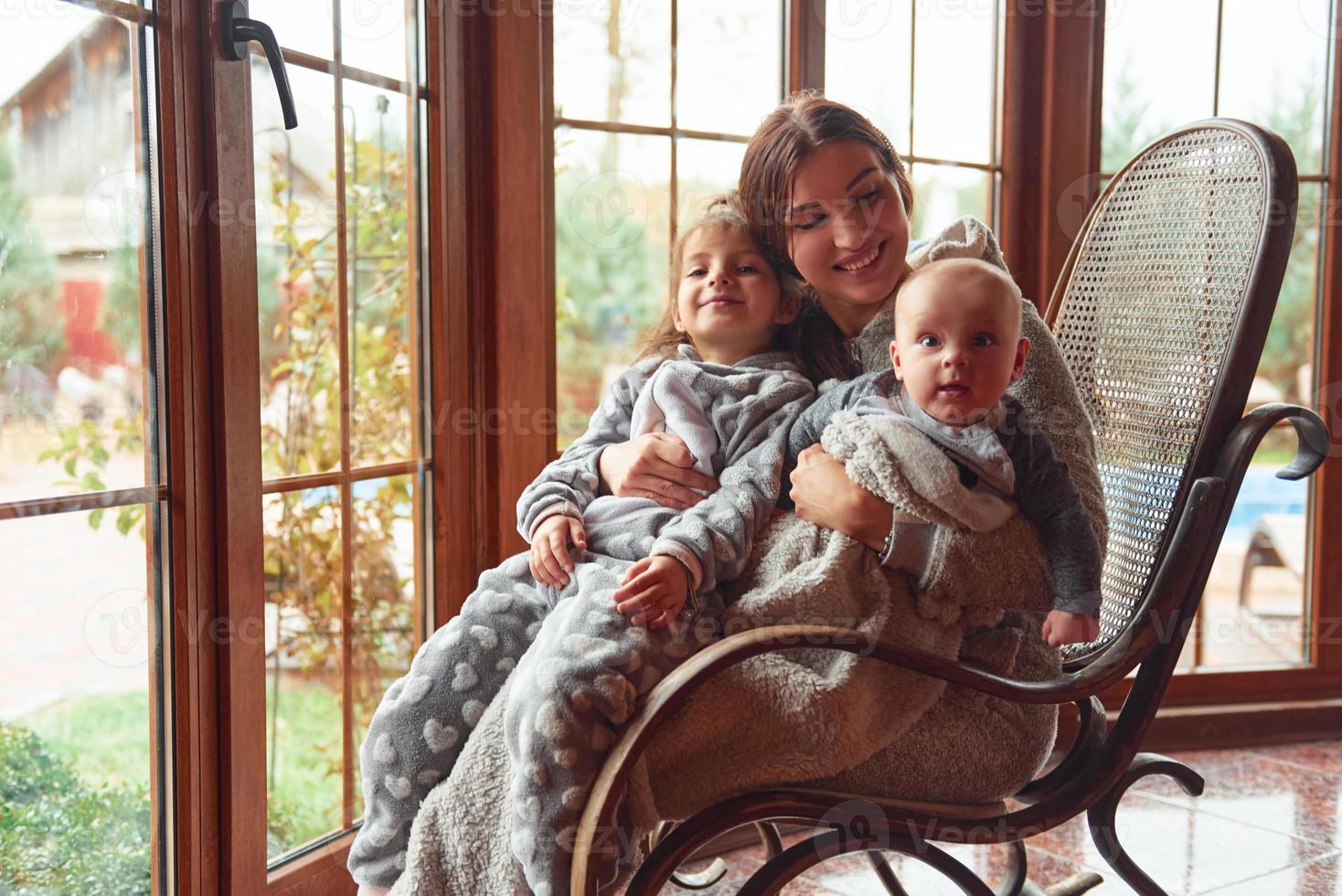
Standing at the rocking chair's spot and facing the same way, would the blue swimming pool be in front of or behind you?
behind

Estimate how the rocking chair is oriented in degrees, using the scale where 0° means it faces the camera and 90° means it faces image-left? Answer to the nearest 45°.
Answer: approximately 45°

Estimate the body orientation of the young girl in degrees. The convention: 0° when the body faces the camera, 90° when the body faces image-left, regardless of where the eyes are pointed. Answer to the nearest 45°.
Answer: approximately 45°

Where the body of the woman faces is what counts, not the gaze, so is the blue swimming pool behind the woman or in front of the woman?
behind

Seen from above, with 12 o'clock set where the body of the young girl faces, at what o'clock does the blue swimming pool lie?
The blue swimming pool is roughly at 6 o'clock from the young girl.
